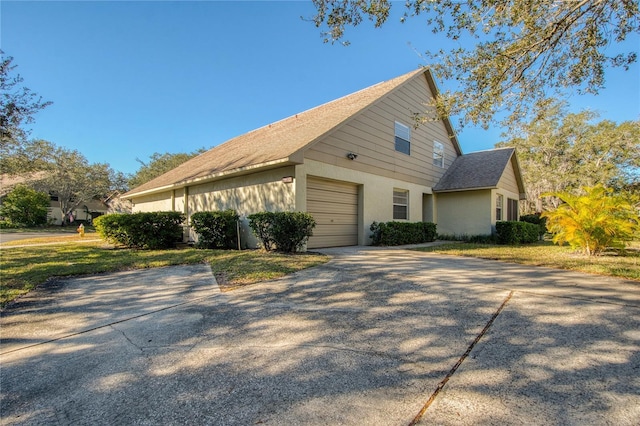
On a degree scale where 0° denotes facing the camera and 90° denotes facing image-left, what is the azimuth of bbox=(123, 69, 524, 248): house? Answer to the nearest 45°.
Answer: approximately 315°

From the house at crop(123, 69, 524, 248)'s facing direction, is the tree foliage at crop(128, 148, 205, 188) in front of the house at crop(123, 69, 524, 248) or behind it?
behind

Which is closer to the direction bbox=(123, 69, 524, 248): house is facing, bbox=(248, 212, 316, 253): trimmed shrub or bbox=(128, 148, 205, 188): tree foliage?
the trimmed shrub

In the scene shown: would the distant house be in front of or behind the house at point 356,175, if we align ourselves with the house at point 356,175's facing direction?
behind

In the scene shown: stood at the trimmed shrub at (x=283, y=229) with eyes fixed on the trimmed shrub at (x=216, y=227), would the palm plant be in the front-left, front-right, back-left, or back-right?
back-right

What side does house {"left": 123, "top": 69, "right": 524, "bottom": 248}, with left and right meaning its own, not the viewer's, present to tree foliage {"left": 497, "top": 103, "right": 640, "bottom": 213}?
left

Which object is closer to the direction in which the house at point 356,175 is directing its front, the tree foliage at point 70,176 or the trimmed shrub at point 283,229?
the trimmed shrub

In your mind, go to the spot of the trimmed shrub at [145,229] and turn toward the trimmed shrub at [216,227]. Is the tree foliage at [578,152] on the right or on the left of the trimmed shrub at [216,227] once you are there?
left

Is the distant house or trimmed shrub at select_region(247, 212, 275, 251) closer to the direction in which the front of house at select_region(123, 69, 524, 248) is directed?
the trimmed shrub

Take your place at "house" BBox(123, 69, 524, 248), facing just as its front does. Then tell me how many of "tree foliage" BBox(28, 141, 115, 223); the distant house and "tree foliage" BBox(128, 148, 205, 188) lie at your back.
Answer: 3
